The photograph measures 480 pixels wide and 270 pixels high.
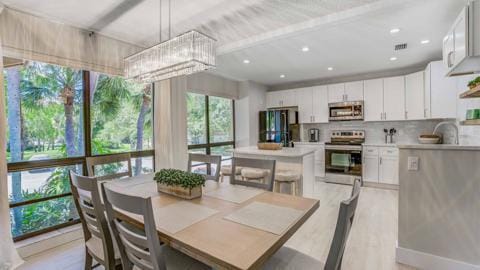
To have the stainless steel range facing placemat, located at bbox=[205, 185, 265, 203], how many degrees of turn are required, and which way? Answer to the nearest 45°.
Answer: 0° — it already faces it

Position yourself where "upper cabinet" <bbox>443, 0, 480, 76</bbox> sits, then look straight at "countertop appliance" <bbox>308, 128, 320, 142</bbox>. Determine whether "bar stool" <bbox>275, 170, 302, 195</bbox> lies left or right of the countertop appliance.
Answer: left

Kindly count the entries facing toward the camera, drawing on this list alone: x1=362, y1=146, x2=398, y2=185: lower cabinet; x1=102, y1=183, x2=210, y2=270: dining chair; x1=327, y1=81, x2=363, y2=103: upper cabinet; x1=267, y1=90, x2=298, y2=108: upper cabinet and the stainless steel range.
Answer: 4

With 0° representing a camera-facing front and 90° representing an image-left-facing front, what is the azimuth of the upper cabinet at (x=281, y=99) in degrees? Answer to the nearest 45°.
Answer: approximately 0°

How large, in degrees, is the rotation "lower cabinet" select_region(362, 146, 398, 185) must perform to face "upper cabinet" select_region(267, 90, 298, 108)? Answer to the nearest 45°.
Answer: approximately 90° to its right

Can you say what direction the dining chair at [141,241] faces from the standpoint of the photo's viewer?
facing away from the viewer and to the right of the viewer

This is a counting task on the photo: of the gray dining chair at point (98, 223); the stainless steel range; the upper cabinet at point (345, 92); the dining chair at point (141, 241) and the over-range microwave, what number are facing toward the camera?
3

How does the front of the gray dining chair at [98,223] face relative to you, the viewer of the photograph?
facing away from the viewer and to the right of the viewer

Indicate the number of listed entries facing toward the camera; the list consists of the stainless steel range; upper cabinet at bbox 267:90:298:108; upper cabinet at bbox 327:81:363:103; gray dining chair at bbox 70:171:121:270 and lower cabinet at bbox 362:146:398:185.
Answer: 4
